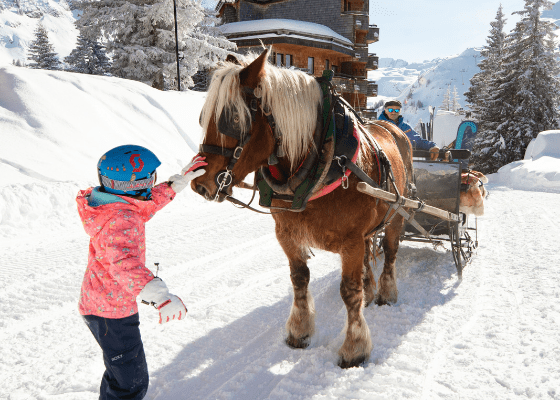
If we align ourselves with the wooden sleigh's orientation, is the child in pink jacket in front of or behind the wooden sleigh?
in front

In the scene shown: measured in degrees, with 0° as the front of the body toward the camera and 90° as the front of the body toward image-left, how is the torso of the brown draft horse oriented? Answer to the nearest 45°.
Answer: approximately 45°

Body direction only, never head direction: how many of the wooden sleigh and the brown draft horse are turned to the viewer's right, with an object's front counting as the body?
0

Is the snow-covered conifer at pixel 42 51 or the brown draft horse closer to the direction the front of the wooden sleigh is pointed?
the brown draft horse

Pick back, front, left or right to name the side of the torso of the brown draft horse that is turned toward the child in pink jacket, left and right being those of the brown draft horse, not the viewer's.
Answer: front

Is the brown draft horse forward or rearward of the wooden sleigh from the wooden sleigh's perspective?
forward

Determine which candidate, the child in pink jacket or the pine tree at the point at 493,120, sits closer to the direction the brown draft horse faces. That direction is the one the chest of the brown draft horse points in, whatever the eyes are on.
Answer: the child in pink jacket

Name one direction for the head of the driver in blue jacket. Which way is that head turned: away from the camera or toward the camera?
toward the camera

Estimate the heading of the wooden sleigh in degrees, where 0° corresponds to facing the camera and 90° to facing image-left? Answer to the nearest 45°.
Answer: approximately 45°

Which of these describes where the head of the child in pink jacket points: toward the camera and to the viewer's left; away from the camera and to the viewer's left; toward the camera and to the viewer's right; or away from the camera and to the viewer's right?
away from the camera and to the viewer's right

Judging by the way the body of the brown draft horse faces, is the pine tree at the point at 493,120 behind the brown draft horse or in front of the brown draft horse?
behind

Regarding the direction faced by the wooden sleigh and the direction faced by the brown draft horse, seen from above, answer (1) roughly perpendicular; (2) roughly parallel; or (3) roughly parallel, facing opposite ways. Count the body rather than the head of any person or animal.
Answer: roughly parallel

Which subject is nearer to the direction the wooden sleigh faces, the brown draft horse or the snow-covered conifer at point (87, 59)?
the brown draft horse
